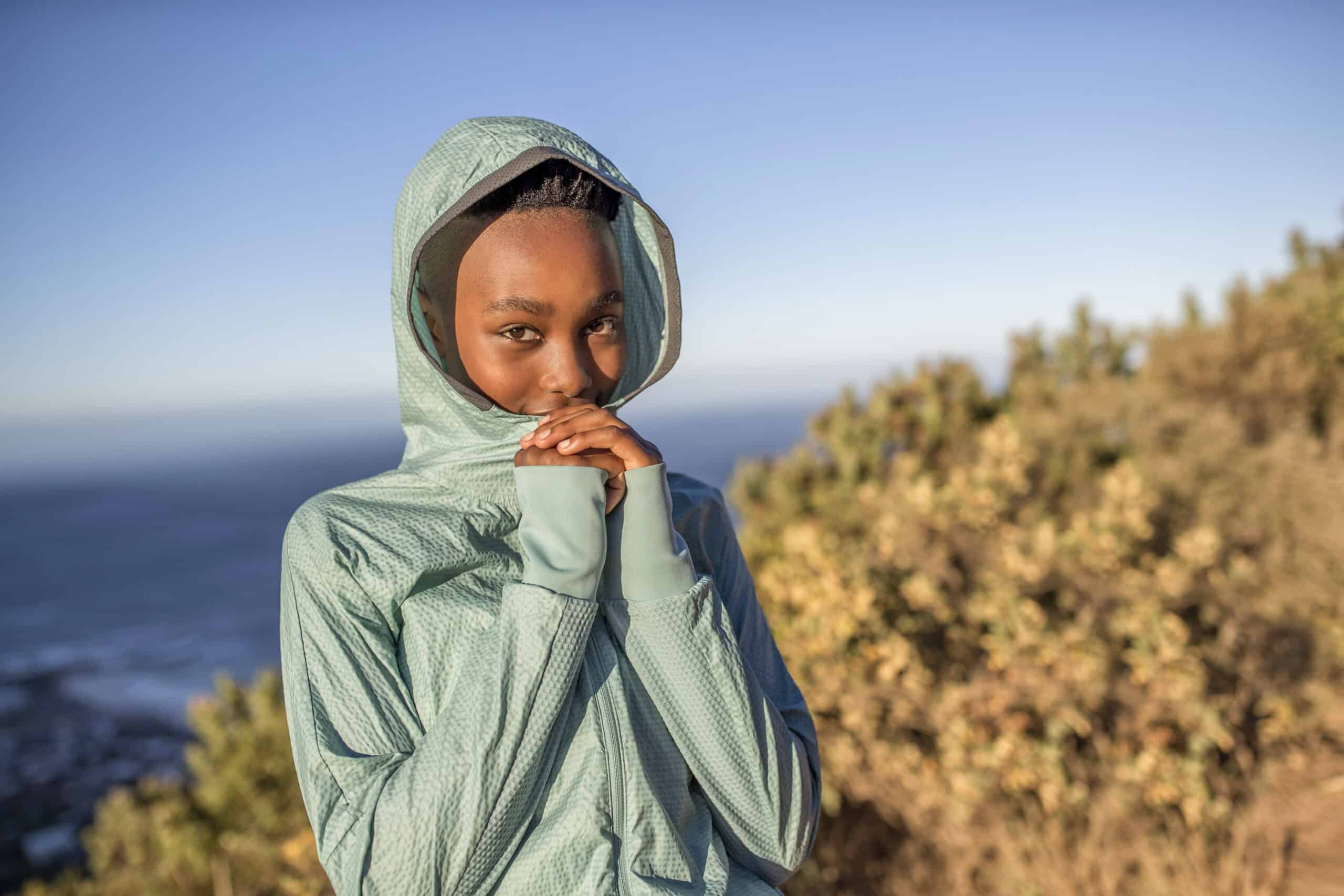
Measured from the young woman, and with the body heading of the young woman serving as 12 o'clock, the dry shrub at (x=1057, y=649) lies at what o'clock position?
The dry shrub is roughly at 9 o'clock from the young woman.

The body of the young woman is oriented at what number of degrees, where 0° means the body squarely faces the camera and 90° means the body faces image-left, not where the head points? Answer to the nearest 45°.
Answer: approximately 315°

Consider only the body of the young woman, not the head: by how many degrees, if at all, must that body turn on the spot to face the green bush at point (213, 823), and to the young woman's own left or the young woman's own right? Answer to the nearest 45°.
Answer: approximately 180°
